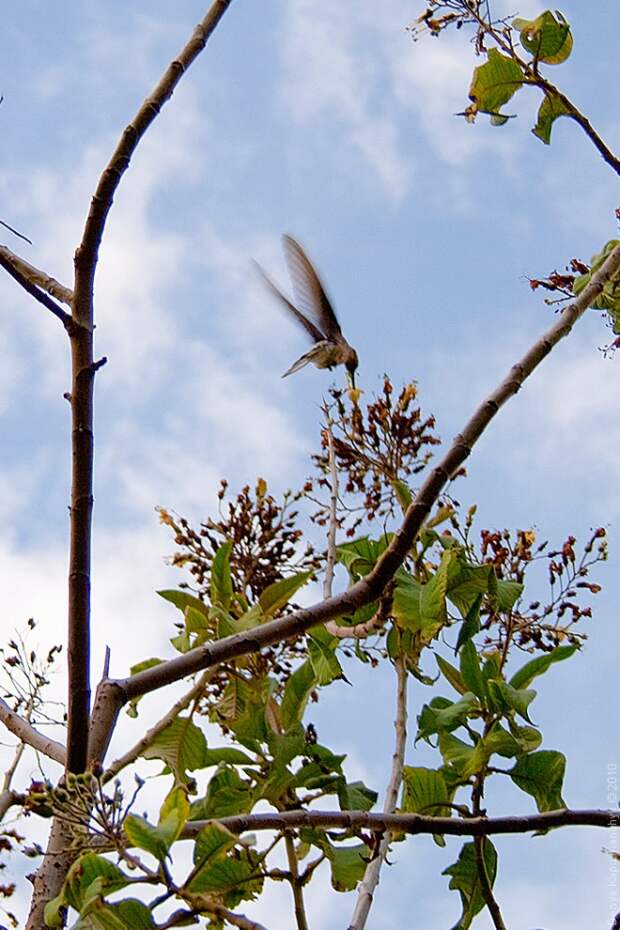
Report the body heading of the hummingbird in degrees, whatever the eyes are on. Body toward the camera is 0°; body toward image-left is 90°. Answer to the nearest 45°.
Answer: approximately 270°
